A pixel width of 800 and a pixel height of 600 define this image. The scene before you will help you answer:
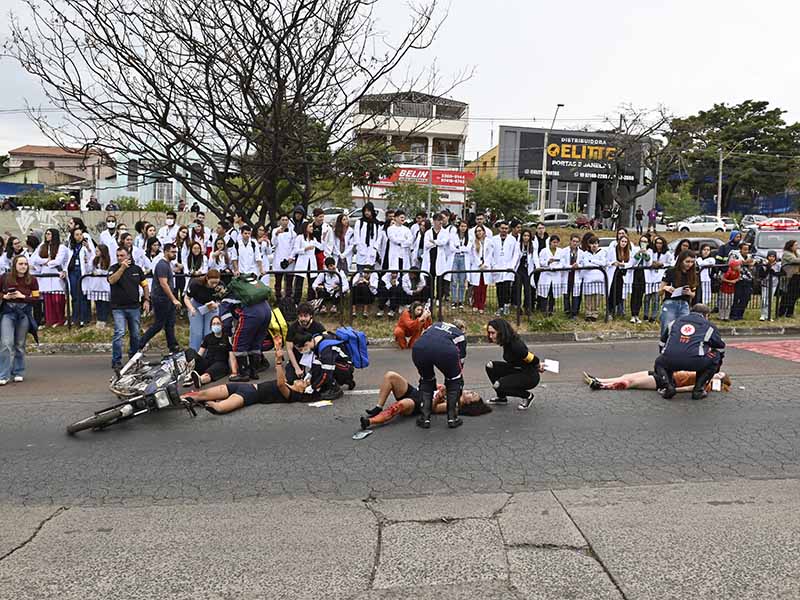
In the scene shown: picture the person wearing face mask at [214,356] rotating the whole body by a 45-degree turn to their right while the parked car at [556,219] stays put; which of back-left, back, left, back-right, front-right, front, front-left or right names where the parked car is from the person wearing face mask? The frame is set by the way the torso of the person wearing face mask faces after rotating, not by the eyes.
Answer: back

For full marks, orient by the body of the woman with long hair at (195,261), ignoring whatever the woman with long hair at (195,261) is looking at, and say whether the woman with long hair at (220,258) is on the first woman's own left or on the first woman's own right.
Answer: on the first woman's own left

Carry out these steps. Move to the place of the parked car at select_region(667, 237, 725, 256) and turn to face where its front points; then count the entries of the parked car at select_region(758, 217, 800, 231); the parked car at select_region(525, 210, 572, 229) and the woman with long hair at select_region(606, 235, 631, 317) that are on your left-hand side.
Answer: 1

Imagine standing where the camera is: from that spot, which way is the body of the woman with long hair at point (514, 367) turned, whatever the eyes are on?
to the viewer's left

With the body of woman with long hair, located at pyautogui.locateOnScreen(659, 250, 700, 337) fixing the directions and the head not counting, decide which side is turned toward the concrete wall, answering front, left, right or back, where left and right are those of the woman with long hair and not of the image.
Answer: right

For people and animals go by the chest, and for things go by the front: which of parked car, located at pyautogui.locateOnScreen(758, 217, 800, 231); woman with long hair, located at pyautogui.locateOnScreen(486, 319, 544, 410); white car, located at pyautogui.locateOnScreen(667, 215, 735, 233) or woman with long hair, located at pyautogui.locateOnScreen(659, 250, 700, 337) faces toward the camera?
woman with long hair, located at pyautogui.locateOnScreen(659, 250, 700, 337)

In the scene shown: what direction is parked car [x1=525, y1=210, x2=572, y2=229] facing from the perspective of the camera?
to the viewer's left

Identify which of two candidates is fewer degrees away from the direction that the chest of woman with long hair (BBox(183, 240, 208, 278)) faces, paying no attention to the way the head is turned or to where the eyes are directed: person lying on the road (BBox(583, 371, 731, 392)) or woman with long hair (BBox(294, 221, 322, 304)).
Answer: the person lying on the road

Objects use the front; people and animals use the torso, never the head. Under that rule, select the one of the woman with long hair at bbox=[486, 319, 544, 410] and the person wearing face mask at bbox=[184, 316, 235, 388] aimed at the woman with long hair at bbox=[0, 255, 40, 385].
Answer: the woman with long hair at bbox=[486, 319, 544, 410]

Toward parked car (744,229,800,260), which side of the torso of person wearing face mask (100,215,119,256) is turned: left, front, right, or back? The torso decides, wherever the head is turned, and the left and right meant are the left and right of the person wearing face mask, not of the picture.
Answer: left

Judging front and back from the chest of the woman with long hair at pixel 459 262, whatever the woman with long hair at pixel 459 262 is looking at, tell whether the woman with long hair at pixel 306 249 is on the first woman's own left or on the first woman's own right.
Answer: on the first woman's own right
